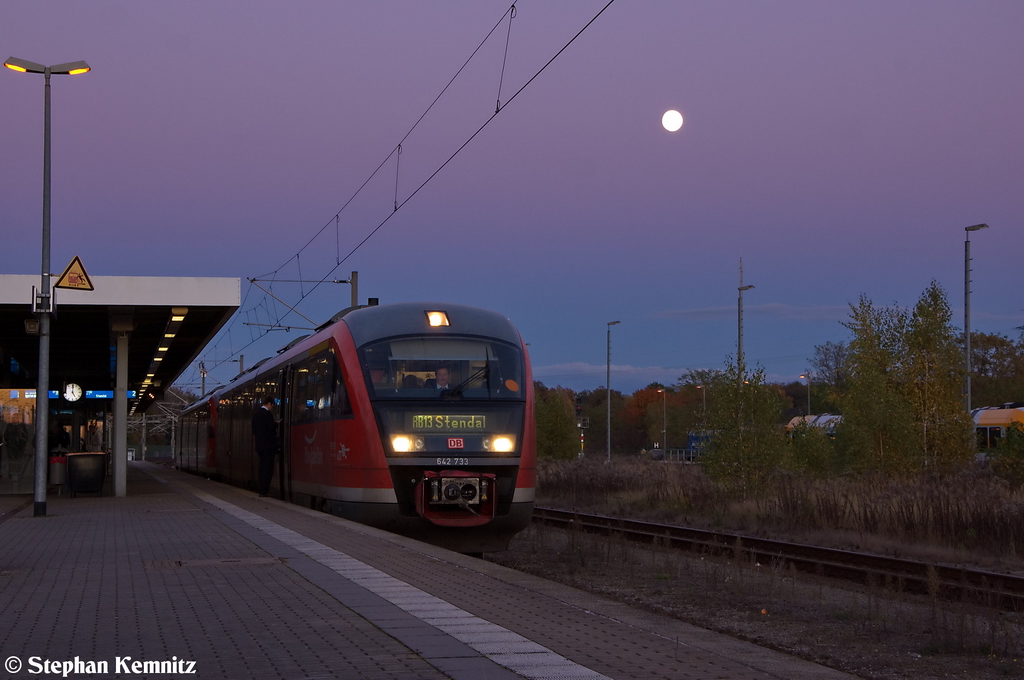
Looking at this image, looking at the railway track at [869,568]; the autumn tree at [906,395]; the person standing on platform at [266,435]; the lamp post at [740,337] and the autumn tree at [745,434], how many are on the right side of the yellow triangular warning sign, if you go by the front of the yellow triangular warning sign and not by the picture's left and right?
0

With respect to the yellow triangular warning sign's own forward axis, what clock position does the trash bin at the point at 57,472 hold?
The trash bin is roughly at 6 o'clock from the yellow triangular warning sign.

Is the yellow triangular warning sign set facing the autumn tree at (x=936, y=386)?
no

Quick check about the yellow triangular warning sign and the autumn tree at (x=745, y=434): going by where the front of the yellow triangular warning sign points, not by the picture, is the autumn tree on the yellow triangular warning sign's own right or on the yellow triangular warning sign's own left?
on the yellow triangular warning sign's own left

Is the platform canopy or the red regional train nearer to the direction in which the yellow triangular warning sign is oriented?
the red regional train

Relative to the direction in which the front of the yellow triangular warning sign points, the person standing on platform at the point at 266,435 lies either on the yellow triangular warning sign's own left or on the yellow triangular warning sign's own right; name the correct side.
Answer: on the yellow triangular warning sign's own left

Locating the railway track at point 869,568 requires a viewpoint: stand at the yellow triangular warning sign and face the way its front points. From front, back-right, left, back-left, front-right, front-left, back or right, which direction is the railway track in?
front-left

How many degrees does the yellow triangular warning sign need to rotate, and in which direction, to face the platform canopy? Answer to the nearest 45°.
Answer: approximately 180°

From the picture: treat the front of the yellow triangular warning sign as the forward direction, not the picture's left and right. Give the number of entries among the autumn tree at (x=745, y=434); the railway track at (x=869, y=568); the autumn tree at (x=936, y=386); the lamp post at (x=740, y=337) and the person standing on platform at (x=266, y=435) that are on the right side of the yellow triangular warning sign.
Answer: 0

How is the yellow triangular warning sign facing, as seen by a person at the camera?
facing the viewer

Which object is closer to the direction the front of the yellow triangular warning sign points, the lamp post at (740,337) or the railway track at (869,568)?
the railway track

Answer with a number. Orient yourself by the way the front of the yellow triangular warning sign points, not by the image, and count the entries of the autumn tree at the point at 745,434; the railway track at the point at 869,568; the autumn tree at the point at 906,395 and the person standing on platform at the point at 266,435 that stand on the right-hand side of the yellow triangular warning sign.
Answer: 0
